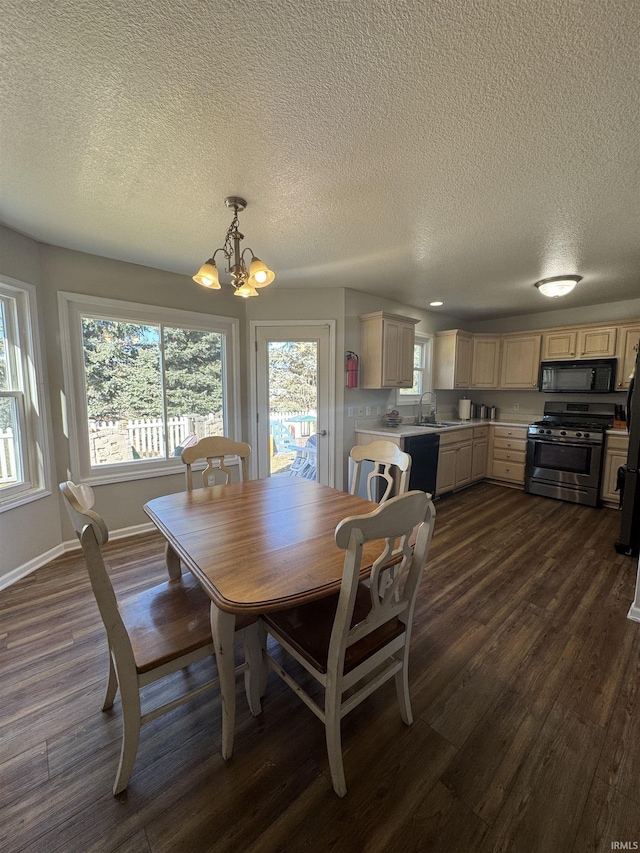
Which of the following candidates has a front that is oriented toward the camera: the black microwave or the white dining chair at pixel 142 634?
the black microwave

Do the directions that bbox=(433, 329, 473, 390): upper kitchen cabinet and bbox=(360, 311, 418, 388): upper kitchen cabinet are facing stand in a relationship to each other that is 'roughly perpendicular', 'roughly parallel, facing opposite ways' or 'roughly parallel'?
roughly parallel

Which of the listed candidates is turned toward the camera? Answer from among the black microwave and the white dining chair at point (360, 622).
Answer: the black microwave

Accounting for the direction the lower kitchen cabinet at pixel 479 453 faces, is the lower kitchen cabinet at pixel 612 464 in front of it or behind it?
in front

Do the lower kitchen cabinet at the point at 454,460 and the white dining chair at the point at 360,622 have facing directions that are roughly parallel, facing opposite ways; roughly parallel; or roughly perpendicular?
roughly parallel, facing opposite ways

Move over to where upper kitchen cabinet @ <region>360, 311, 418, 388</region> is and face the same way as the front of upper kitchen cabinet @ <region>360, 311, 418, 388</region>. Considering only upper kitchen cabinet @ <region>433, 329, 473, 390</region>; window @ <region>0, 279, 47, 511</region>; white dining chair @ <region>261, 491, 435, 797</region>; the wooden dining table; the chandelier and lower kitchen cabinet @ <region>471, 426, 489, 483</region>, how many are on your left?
2

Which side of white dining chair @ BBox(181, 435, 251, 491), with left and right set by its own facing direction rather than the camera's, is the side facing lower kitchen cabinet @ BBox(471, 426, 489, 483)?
left

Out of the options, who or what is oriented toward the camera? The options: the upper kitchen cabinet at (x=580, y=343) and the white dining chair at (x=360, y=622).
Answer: the upper kitchen cabinet

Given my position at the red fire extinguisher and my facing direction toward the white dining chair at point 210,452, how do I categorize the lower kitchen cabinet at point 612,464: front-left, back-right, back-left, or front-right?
back-left

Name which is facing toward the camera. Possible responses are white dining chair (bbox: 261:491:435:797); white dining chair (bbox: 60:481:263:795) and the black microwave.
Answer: the black microwave

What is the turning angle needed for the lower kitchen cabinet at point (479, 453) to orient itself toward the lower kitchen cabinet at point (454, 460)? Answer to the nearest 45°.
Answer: approximately 90° to its right

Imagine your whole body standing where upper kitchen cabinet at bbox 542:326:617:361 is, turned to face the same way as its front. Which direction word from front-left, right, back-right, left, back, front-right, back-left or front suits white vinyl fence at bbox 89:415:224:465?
front-right

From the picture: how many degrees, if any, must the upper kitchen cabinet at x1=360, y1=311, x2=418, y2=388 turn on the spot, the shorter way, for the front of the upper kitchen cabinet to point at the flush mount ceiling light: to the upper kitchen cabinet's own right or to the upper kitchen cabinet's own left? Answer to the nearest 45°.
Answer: approximately 45° to the upper kitchen cabinet's own left

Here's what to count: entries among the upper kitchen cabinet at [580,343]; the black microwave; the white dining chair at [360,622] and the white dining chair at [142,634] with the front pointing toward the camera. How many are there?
2

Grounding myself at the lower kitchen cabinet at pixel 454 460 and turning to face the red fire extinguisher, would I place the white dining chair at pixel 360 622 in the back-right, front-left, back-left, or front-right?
front-left

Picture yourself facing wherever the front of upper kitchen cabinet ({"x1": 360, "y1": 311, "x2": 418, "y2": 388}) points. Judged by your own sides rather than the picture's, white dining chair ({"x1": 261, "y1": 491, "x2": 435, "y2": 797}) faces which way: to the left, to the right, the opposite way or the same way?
the opposite way

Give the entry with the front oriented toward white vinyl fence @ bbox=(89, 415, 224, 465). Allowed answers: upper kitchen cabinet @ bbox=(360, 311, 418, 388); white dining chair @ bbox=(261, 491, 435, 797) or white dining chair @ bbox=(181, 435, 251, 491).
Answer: white dining chair @ bbox=(261, 491, 435, 797)

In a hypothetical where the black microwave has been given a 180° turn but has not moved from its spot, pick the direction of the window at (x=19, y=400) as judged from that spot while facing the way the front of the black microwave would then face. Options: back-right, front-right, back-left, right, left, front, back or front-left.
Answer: back-left

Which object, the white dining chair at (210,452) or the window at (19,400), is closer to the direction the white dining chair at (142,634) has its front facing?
the white dining chair

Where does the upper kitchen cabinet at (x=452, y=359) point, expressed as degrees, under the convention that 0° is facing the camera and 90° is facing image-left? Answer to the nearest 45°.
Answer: approximately 315°

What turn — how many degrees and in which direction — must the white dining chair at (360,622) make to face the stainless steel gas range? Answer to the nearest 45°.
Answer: approximately 90° to its right
